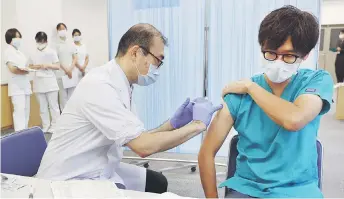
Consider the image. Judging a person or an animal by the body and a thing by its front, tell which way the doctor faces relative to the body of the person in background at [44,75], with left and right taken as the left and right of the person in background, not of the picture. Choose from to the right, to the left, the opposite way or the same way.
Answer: to the left

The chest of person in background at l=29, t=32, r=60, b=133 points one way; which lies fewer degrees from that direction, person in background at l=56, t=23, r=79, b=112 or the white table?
the white table

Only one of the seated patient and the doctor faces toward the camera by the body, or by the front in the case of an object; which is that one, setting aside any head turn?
the seated patient

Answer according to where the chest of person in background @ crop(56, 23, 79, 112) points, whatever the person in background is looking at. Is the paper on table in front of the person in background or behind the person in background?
in front

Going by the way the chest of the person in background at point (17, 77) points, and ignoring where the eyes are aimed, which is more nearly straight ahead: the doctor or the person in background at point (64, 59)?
the doctor

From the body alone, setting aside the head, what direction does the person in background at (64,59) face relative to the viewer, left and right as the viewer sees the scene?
facing the viewer

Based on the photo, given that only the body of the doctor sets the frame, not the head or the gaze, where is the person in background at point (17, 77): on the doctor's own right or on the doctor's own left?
on the doctor's own left

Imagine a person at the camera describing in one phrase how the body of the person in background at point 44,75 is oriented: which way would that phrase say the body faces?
toward the camera

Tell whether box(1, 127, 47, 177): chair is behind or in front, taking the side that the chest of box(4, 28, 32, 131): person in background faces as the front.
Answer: in front
